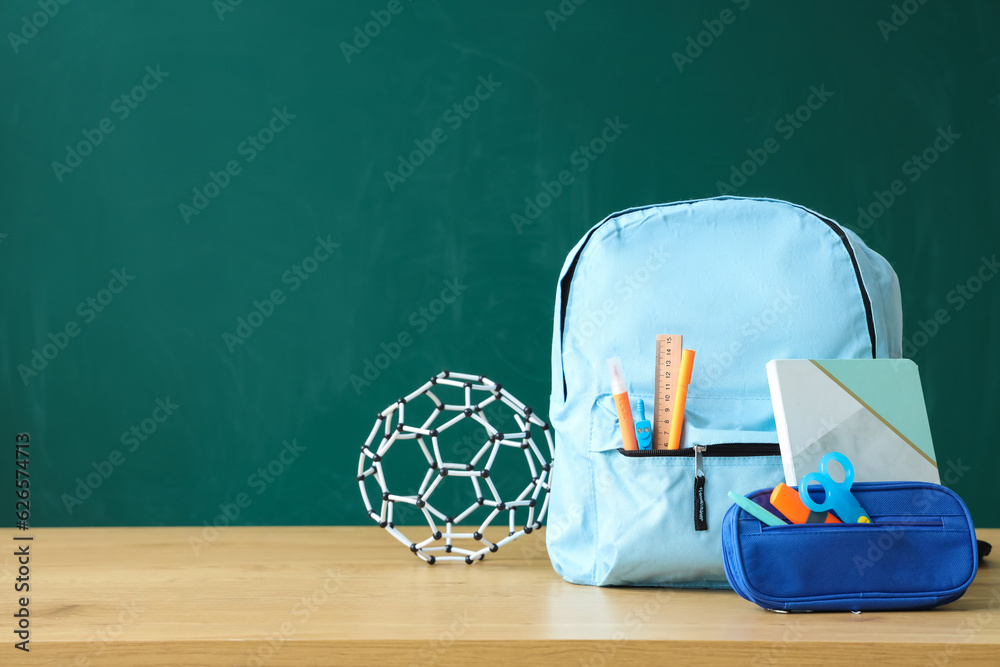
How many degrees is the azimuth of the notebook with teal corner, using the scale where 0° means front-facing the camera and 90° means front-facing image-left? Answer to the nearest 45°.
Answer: approximately 0°

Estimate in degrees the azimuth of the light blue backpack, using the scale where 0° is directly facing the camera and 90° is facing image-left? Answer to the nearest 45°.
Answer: approximately 0°

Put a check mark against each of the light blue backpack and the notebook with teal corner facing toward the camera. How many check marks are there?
2
